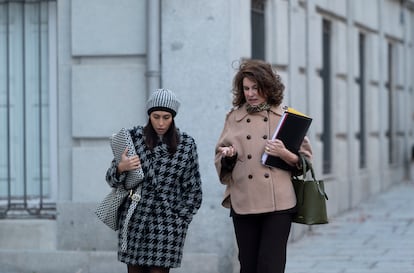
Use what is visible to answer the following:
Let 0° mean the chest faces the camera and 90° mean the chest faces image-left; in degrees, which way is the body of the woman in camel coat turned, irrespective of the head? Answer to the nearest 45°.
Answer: approximately 0°

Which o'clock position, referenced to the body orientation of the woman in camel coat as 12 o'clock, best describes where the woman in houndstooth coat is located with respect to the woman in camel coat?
The woman in houndstooth coat is roughly at 3 o'clock from the woman in camel coat.
